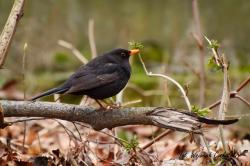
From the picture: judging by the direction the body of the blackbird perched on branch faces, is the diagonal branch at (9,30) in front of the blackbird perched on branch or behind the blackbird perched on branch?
behind

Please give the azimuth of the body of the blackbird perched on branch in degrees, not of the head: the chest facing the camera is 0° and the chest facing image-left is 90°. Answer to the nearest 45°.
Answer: approximately 270°
